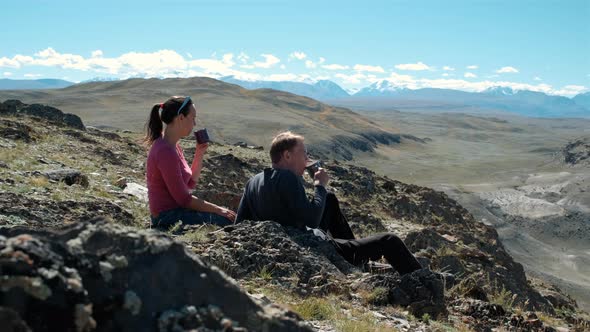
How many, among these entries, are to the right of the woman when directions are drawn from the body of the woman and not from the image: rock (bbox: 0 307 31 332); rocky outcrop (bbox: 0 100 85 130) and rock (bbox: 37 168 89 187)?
1

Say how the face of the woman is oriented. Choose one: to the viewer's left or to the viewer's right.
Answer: to the viewer's right

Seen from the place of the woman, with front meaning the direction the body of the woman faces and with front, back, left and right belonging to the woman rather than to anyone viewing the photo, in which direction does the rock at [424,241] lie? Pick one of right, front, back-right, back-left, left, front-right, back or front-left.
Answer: front-left

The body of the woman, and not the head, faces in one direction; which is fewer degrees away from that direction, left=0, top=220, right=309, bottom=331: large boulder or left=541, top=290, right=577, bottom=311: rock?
the rock

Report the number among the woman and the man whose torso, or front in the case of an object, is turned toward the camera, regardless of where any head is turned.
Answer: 0

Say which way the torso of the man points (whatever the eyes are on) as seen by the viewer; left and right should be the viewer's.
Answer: facing away from the viewer and to the right of the viewer

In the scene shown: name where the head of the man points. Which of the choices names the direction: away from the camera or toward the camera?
away from the camera

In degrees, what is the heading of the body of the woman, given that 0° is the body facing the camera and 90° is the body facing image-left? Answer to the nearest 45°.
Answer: approximately 270°

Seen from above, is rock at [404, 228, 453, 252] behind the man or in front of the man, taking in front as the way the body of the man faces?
in front

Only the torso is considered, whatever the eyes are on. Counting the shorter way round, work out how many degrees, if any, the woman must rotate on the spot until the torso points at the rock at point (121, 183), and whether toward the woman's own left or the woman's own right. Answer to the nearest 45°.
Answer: approximately 90° to the woman's own left

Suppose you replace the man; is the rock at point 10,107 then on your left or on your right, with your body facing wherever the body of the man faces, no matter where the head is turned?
on your left
